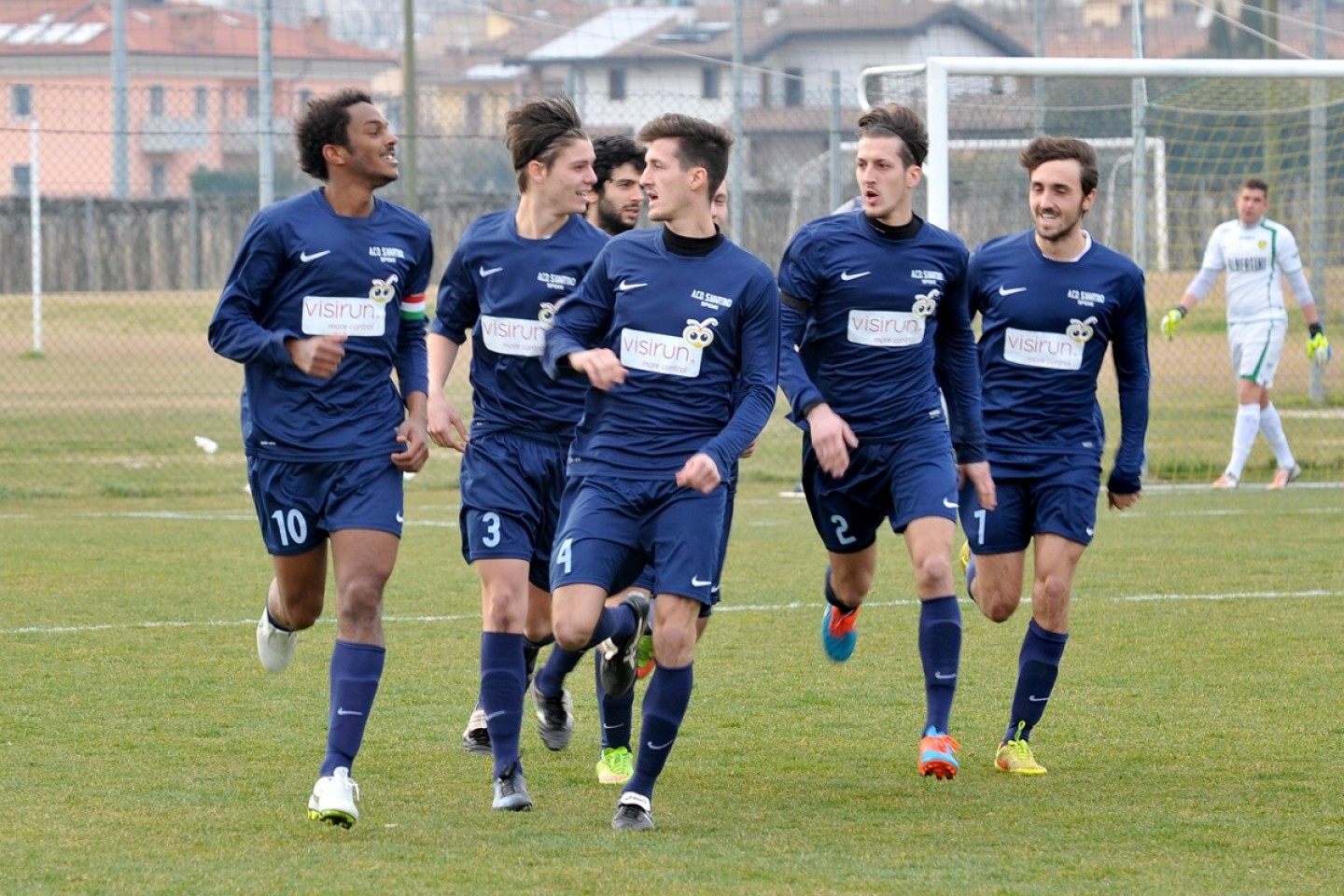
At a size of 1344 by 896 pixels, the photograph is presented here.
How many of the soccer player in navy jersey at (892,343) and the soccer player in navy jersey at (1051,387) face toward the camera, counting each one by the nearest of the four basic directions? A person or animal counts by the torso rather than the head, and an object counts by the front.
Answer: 2

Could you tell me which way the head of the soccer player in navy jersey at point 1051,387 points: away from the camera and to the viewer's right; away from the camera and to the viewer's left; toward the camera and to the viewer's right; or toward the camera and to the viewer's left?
toward the camera and to the viewer's left

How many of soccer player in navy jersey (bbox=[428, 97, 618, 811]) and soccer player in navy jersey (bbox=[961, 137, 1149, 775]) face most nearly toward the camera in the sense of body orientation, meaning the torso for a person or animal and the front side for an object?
2

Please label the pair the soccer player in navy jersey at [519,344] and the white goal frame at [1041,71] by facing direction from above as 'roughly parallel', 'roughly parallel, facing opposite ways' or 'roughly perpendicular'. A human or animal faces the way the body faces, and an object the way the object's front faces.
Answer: roughly parallel

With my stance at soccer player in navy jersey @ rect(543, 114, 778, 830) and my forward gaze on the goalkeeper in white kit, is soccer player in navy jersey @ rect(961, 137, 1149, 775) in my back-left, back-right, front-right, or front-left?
front-right

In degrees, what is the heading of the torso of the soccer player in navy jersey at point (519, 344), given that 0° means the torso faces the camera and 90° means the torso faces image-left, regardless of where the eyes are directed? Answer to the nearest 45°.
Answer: approximately 0°

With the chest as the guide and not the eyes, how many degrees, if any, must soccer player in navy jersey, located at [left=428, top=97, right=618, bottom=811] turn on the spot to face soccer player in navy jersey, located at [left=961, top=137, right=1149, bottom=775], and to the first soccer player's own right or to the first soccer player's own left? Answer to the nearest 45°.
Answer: approximately 90° to the first soccer player's own left

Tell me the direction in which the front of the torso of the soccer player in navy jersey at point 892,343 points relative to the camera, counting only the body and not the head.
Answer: toward the camera

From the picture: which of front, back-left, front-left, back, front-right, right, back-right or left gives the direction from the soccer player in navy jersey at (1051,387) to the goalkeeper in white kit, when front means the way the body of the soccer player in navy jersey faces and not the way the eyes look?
back

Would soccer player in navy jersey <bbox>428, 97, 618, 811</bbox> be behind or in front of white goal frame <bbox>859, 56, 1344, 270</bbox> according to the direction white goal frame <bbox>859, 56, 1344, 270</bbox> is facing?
in front

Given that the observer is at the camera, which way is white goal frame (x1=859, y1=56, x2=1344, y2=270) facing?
facing the viewer

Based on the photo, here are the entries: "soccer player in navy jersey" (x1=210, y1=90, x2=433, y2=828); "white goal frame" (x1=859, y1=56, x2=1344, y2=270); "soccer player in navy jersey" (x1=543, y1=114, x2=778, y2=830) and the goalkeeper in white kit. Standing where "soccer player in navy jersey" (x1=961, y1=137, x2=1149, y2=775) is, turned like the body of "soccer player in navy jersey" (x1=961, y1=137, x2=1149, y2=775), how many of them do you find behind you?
2

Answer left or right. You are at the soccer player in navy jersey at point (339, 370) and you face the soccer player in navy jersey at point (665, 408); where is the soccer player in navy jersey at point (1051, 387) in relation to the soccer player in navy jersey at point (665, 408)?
left

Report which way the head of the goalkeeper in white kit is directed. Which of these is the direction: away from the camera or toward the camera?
toward the camera
